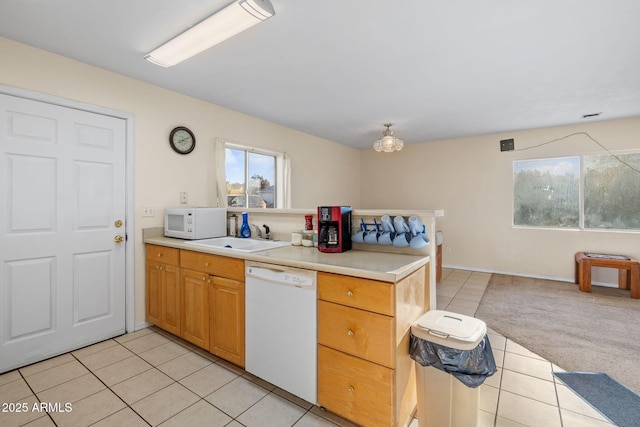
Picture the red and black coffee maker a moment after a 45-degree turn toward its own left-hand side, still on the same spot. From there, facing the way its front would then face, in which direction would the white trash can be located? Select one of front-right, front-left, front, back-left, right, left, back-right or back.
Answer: front-left

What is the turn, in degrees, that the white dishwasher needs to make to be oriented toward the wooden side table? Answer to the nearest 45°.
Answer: approximately 135° to its left

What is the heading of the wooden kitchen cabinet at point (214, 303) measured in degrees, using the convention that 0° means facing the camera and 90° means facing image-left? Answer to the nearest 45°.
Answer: approximately 45°

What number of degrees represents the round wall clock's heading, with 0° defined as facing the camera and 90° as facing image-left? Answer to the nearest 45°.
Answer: approximately 315°

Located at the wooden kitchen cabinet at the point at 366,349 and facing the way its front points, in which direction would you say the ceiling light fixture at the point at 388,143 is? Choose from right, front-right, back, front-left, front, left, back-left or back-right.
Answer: back-right

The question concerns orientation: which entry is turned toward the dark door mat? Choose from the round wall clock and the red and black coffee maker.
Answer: the round wall clock

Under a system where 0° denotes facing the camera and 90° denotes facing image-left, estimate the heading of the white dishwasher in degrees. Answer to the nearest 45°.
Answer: approximately 45°

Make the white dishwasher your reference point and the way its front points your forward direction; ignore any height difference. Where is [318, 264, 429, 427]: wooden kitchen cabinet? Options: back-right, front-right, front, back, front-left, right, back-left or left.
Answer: left

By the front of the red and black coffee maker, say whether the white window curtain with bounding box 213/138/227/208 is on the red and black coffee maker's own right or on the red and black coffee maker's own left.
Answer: on the red and black coffee maker's own right

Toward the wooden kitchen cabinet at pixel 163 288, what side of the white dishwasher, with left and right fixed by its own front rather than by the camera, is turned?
right

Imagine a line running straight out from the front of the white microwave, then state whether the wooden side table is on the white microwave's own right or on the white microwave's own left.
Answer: on the white microwave's own left
